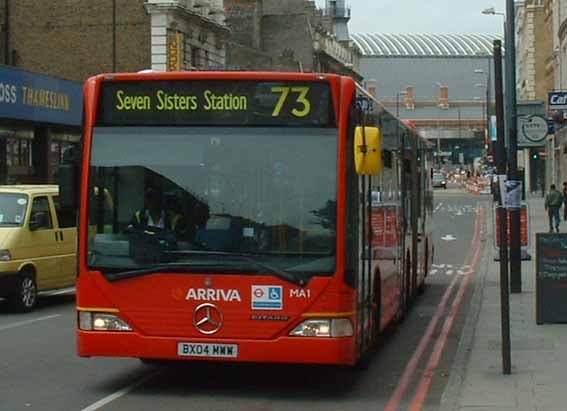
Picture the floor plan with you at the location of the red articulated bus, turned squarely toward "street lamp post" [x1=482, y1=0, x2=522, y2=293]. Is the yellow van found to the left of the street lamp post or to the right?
left

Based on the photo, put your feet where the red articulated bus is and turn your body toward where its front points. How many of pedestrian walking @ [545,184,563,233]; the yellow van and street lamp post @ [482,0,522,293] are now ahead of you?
0

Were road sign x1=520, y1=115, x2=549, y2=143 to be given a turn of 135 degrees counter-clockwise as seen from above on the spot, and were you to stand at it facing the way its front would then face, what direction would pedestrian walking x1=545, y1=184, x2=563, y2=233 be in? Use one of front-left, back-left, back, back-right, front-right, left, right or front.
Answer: front-left

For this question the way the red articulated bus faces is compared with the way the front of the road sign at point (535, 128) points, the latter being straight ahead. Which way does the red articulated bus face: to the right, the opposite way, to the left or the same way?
the same way

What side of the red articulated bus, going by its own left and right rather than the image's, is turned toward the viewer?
front

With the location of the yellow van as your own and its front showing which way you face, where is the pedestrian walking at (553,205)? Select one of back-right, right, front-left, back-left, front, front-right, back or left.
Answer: back

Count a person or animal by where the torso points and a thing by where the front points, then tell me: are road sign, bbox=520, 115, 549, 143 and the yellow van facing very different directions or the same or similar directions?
same or similar directions

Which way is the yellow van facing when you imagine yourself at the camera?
facing the viewer and to the left of the viewer

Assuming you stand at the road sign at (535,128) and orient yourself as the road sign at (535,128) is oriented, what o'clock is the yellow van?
The yellow van is roughly at 2 o'clock from the road sign.

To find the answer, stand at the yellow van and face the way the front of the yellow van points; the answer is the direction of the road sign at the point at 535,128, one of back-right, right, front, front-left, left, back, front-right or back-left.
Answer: back-left

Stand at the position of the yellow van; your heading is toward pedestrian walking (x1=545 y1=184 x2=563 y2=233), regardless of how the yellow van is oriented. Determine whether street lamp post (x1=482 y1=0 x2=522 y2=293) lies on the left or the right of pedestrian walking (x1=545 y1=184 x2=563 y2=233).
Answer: right

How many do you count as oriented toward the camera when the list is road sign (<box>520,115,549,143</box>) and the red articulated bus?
2
